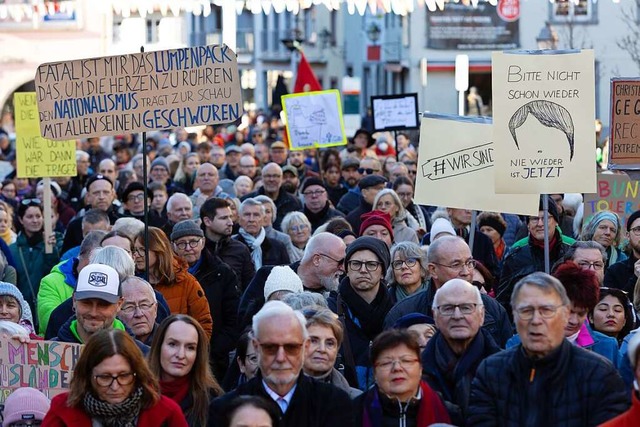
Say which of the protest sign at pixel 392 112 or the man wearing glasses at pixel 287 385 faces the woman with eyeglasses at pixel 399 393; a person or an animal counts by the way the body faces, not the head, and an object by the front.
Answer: the protest sign

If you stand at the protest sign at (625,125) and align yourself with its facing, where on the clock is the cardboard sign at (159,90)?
The cardboard sign is roughly at 2 o'clock from the protest sign.

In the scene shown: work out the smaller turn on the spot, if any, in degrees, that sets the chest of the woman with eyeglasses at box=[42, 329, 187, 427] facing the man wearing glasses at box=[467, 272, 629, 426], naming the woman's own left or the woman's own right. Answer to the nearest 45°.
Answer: approximately 90° to the woman's own left

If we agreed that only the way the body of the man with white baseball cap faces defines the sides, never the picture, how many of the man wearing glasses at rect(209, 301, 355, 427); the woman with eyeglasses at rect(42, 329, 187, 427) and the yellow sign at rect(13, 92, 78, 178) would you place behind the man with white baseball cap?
1

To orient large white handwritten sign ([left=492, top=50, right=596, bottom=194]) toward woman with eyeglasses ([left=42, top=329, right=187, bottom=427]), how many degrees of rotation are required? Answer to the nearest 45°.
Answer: approximately 45° to its right

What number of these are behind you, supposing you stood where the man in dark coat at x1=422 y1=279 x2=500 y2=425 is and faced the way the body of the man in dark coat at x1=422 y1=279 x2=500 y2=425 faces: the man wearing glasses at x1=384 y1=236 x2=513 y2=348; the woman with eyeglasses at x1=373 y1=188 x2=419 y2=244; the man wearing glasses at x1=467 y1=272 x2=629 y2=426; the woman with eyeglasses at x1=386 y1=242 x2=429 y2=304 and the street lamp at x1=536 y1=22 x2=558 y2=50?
4
